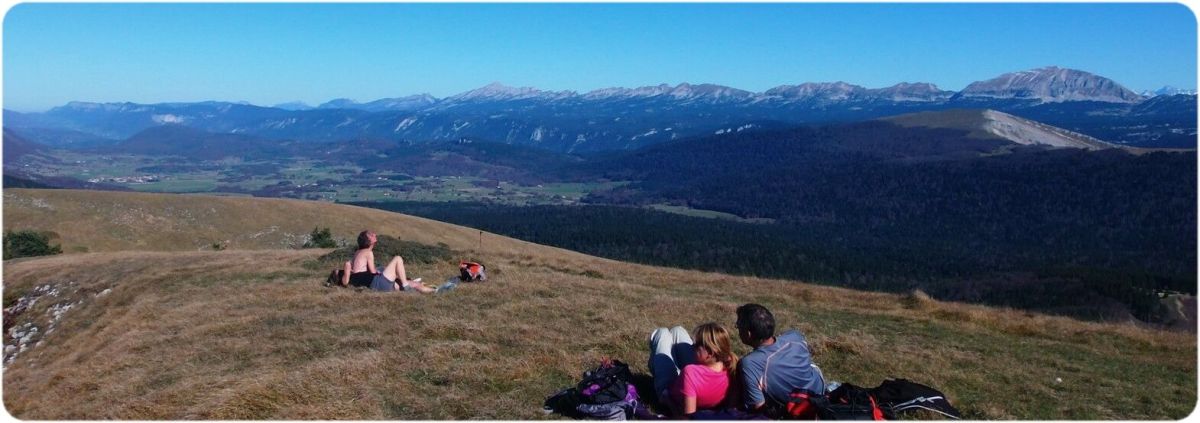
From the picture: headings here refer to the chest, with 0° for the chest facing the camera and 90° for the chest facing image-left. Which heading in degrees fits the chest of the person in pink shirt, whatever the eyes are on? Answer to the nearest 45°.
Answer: approximately 135°

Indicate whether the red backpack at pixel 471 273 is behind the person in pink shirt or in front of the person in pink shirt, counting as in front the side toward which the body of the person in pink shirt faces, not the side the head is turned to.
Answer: in front

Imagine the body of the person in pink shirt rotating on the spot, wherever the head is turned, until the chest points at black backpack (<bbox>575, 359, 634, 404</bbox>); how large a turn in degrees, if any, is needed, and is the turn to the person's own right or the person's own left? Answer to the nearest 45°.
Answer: approximately 45° to the person's own left

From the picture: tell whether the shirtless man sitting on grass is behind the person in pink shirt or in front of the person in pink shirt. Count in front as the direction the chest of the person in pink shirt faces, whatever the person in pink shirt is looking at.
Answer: in front

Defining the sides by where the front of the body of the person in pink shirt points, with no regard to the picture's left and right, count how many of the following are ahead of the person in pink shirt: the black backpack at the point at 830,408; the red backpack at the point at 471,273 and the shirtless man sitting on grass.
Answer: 2

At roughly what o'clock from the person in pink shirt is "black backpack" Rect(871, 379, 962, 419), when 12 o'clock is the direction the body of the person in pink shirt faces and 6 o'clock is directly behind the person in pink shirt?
The black backpack is roughly at 4 o'clock from the person in pink shirt.

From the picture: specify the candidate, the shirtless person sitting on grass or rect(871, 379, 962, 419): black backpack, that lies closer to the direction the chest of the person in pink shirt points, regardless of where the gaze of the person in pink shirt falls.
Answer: the shirtless person sitting on grass

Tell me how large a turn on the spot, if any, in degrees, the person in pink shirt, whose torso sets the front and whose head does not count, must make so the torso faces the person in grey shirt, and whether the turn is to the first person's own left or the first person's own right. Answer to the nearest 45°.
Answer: approximately 135° to the first person's own right
